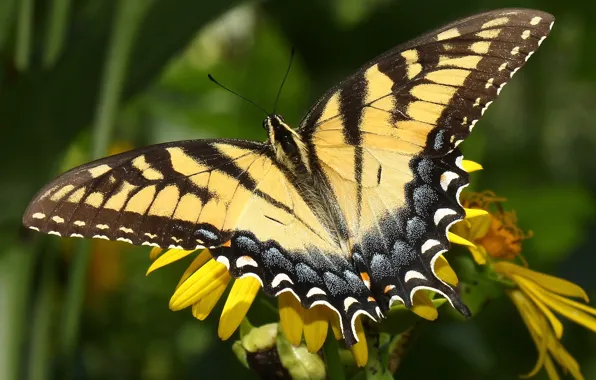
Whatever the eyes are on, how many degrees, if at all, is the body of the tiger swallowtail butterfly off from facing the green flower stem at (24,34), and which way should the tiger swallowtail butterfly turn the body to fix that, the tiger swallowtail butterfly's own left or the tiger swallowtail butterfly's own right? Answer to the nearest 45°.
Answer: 0° — it already faces it

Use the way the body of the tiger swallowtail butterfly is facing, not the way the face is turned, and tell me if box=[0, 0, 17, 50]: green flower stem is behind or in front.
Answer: in front

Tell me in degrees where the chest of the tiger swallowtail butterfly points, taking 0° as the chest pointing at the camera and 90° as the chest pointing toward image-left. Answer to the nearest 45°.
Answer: approximately 135°
